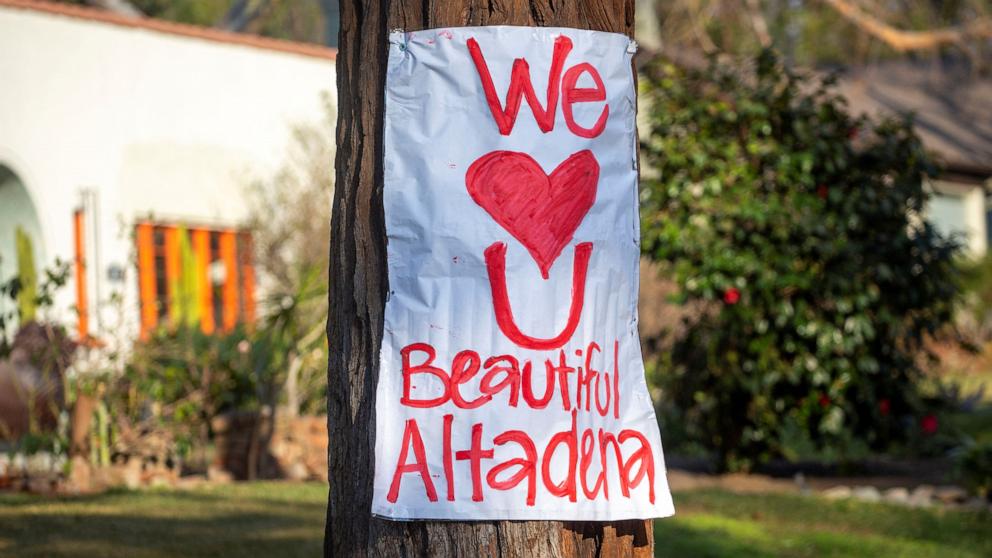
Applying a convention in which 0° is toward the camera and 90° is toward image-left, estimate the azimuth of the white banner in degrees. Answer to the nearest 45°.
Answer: approximately 0°

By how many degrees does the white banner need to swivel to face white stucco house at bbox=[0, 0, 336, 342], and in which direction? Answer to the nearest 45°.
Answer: approximately 180°

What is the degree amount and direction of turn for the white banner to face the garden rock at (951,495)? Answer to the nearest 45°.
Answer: approximately 135° to its left

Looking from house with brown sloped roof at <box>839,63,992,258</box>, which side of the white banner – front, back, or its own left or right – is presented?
back

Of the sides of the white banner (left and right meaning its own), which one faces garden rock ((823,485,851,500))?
back

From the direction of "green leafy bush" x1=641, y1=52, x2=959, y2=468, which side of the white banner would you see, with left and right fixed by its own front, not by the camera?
back

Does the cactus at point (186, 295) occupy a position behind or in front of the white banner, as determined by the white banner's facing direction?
behind

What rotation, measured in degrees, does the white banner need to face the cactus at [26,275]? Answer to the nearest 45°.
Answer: approximately 135° to its right

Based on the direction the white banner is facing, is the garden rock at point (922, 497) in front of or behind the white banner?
behind
